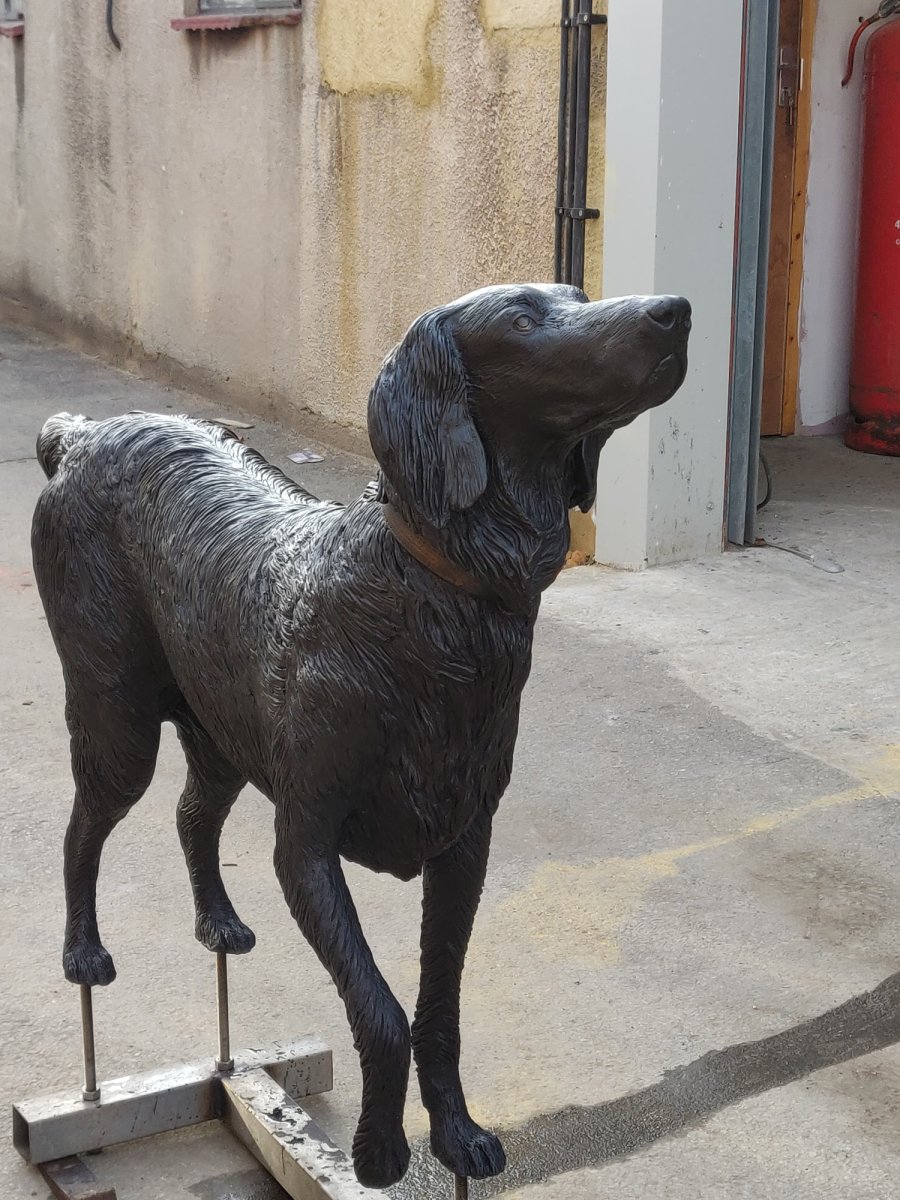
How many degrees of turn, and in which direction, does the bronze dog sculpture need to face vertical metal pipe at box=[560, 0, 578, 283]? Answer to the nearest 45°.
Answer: approximately 135° to its left

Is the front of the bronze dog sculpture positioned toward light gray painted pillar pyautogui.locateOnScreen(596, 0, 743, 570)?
no

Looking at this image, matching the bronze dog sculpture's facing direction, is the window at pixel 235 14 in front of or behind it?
behind

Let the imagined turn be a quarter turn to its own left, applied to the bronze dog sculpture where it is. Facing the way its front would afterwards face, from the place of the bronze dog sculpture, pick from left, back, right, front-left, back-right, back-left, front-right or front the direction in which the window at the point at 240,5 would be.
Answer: front-left

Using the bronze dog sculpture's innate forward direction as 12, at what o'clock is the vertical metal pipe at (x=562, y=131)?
The vertical metal pipe is roughly at 8 o'clock from the bronze dog sculpture.

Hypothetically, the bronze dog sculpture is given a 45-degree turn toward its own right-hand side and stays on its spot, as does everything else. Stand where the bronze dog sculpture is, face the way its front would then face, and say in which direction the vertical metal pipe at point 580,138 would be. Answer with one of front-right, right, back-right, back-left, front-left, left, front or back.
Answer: back

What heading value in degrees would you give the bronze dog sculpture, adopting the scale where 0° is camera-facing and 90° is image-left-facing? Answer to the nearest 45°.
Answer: approximately 315°
